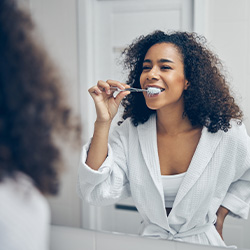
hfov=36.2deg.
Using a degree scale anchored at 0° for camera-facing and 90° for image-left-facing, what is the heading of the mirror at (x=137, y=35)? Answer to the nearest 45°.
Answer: approximately 45°

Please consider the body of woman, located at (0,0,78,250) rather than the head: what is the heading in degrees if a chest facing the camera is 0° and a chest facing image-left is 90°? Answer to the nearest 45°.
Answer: approximately 225°

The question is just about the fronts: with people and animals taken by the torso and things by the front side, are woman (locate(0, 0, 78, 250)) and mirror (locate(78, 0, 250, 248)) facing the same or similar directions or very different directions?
very different directions
